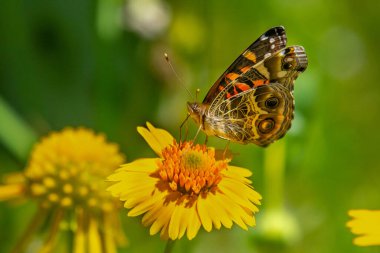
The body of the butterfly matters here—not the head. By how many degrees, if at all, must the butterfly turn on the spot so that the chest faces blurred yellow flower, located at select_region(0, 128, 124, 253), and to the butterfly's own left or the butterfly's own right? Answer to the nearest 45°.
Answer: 0° — it already faces it

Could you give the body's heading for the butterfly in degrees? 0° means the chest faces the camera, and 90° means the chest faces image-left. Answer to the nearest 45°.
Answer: approximately 90°
